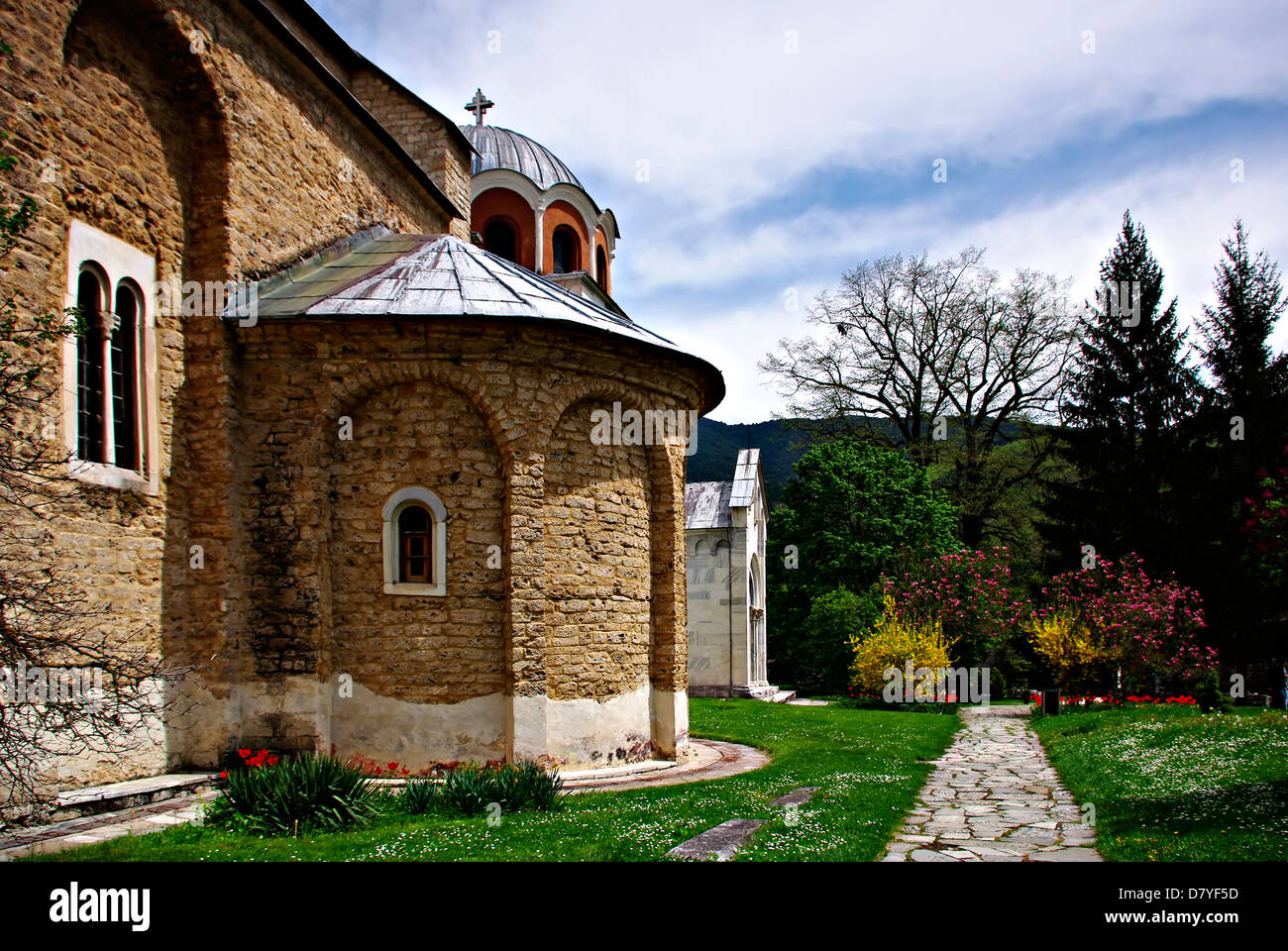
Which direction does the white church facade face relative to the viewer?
to the viewer's right

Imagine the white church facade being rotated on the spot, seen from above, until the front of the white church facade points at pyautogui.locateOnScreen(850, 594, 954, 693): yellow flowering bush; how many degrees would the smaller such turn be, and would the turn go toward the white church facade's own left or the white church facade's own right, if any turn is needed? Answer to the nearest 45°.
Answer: approximately 45° to the white church facade's own right

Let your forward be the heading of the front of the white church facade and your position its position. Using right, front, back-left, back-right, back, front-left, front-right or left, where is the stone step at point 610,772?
right

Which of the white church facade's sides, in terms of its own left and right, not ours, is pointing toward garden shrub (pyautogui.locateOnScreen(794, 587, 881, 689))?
front

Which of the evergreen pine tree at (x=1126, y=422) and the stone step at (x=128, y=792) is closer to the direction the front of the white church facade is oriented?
the evergreen pine tree

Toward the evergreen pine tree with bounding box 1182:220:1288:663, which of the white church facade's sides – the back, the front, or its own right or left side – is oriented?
front

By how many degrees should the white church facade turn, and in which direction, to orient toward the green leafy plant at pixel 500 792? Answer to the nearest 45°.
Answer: approximately 90° to its right
